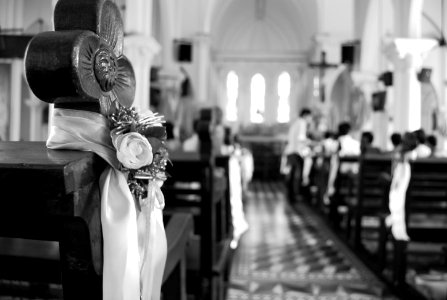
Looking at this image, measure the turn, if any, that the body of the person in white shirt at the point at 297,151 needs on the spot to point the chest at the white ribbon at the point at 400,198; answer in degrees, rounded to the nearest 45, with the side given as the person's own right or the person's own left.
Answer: approximately 90° to the person's own right

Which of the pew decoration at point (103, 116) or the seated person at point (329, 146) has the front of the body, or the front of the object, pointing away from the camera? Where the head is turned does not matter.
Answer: the seated person

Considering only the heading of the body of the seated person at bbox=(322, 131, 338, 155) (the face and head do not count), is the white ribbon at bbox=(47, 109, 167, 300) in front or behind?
behind

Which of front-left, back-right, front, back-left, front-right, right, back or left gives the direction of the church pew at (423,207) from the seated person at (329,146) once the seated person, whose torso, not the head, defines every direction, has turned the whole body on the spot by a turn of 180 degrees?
front

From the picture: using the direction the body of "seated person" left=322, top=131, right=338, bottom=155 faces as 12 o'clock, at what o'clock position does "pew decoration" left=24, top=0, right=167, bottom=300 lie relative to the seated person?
The pew decoration is roughly at 6 o'clock from the seated person.

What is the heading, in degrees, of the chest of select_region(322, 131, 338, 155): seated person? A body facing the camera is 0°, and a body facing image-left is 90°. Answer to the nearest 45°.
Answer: approximately 180°

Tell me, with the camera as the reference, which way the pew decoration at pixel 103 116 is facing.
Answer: facing the viewer and to the right of the viewer

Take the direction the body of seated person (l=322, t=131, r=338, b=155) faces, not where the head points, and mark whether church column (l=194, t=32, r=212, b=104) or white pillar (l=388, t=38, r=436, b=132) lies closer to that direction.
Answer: the church column

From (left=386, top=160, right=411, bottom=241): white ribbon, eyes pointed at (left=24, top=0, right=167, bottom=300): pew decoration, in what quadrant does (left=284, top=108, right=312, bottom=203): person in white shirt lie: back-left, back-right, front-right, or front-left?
back-right
